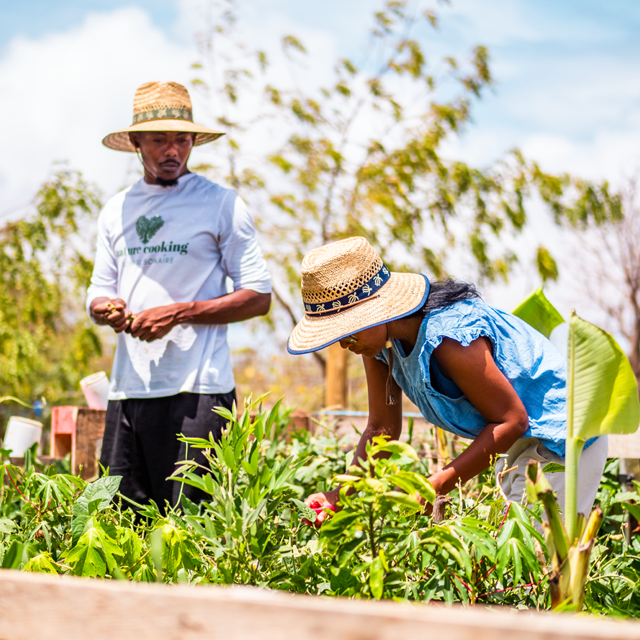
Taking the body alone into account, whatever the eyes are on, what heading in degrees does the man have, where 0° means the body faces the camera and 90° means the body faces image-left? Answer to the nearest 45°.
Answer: approximately 45°

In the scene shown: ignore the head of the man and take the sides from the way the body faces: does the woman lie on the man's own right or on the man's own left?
on the man's own left

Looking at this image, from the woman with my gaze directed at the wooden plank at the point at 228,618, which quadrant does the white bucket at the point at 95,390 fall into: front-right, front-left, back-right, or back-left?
back-right

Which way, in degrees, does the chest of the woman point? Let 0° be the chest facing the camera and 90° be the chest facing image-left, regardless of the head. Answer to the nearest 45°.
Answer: approximately 90°
